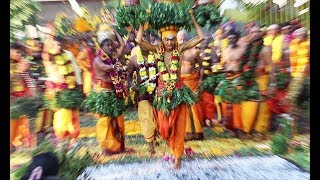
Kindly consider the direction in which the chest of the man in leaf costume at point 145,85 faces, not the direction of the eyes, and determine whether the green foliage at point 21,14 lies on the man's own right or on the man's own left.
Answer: on the man's own right

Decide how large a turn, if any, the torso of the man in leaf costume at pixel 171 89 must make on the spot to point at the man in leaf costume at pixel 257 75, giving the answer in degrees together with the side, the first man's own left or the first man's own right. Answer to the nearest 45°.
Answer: approximately 90° to the first man's own left

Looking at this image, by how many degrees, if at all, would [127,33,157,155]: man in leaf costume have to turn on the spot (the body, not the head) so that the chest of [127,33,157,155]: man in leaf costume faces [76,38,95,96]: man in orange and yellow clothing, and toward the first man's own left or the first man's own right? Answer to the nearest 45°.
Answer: approximately 90° to the first man's own right

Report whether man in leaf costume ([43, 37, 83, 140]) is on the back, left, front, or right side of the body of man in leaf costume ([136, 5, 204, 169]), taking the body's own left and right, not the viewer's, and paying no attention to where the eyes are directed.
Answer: right

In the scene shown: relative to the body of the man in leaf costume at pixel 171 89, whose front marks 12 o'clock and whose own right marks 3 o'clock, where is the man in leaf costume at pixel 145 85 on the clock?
the man in leaf costume at pixel 145 85 is roughly at 5 o'clock from the man in leaf costume at pixel 171 89.

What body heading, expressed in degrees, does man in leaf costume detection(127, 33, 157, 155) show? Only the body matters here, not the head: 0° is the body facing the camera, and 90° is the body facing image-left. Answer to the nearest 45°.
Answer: approximately 0°

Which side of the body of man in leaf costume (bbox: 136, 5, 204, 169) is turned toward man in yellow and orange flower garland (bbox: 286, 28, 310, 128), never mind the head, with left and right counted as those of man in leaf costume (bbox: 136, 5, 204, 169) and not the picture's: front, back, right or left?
left

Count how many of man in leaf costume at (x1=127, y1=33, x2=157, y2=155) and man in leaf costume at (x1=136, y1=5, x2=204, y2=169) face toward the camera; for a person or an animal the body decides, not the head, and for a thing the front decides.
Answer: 2
